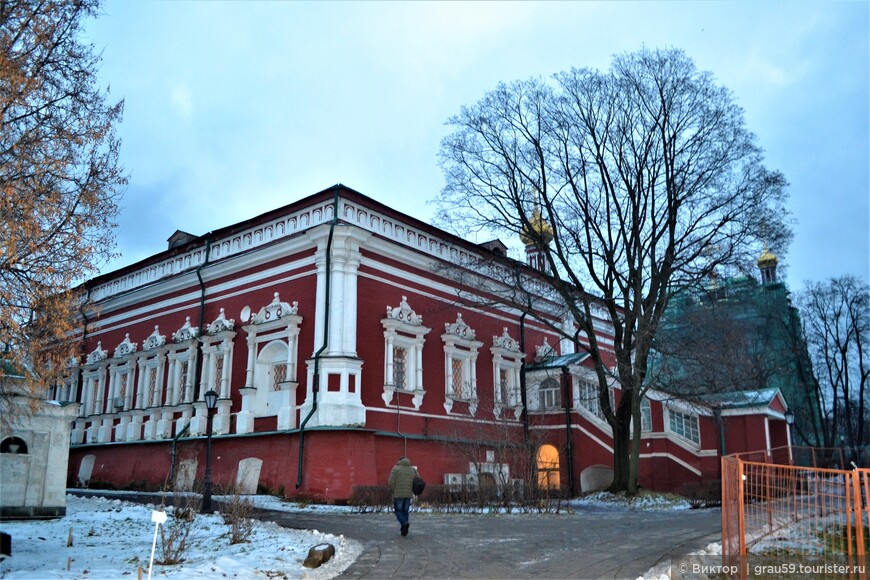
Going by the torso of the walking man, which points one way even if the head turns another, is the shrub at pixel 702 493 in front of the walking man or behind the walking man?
in front

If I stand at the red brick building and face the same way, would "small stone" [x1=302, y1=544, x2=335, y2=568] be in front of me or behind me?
in front

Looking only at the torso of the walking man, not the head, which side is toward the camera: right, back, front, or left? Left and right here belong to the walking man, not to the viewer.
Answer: back

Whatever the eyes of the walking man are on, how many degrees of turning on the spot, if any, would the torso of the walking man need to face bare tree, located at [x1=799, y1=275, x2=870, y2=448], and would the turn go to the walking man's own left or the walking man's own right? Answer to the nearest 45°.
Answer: approximately 45° to the walking man's own right
